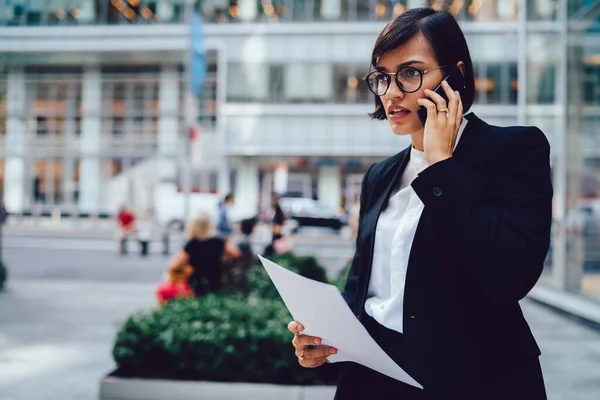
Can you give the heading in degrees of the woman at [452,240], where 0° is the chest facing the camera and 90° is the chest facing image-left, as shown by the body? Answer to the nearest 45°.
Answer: approximately 45°

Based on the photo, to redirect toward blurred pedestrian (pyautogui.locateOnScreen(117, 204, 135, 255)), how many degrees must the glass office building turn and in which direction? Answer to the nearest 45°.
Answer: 0° — it already faces them

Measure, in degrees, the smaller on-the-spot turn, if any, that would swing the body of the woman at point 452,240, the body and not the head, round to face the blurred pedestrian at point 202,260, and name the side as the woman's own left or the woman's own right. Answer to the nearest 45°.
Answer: approximately 90° to the woman's own right

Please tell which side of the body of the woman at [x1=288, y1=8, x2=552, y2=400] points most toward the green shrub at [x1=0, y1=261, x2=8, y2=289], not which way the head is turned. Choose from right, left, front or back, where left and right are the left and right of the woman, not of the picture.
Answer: right

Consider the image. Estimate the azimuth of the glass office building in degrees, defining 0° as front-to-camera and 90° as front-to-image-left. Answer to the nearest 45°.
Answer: approximately 0°

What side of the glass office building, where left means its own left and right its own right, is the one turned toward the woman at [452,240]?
front

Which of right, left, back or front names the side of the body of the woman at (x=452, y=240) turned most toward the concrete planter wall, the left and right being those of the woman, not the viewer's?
right

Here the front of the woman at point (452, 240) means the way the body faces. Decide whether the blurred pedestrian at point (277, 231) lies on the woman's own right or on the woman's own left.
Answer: on the woman's own right

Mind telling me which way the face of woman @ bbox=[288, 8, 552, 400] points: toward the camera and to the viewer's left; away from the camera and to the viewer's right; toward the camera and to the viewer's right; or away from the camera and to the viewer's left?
toward the camera and to the viewer's left

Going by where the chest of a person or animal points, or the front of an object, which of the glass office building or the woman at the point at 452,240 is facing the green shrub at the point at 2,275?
the glass office building
